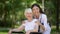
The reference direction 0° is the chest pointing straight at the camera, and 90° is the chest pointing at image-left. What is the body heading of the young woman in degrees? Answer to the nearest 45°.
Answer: approximately 45°
